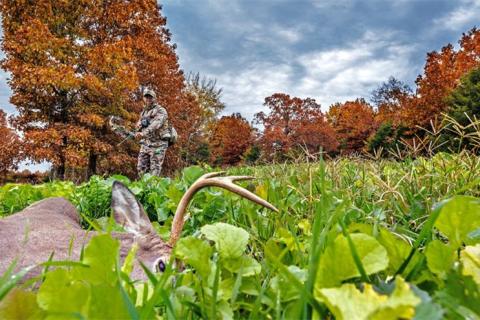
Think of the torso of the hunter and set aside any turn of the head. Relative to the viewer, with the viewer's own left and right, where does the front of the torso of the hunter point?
facing the viewer and to the left of the viewer

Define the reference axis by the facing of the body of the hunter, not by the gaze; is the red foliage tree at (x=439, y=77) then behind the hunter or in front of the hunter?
behind

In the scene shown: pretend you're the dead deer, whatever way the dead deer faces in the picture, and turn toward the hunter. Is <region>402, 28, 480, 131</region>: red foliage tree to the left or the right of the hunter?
right

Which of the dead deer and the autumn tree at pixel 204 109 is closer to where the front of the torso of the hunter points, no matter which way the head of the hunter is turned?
the dead deer

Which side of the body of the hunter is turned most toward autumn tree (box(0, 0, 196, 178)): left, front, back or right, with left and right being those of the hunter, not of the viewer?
right

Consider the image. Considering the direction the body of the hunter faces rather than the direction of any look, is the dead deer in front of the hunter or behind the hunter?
in front

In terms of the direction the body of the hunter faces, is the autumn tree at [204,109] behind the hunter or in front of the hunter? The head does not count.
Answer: behind

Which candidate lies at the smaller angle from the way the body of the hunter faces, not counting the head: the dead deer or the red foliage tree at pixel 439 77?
the dead deer

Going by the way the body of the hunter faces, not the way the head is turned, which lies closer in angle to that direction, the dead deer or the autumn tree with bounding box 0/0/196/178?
the dead deer

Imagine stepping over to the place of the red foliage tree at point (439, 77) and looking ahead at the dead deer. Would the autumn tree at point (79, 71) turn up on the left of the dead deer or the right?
right
